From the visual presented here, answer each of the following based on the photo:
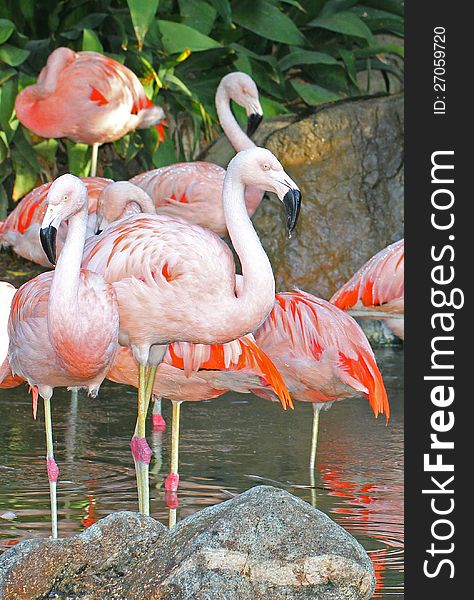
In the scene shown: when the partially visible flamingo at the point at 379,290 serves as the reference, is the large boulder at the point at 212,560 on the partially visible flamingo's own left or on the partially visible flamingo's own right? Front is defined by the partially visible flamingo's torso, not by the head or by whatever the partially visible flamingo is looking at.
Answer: on the partially visible flamingo's own right

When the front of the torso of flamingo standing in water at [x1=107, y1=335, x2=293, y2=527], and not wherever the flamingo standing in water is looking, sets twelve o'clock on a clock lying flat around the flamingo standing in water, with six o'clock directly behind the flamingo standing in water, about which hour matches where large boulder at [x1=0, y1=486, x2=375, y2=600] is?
The large boulder is roughly at 9 o'clock from the flamingo standing in water.

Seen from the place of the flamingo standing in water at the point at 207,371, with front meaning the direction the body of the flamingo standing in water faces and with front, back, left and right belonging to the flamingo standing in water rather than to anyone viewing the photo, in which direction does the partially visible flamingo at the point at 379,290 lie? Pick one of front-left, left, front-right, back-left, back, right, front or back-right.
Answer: back-right

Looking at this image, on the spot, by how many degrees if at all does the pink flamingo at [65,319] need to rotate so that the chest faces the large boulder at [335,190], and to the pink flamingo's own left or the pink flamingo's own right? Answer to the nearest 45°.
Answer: approximately 135° to the pink flamingo's own left

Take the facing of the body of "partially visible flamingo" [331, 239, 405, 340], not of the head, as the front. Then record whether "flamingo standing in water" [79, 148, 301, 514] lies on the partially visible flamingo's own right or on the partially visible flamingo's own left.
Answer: on the partially visible flamingo's own right

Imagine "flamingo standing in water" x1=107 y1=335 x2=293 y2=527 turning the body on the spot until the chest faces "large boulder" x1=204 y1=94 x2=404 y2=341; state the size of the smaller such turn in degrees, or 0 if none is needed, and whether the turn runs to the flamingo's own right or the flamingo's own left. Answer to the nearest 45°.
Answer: approximately 90° to the flamingo's own right

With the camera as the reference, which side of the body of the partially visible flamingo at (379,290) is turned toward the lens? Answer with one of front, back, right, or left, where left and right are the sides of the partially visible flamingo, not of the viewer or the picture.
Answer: right

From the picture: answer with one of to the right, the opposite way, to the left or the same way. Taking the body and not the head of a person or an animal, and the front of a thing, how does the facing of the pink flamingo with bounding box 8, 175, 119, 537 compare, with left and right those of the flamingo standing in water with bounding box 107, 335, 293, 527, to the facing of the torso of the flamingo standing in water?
to the left

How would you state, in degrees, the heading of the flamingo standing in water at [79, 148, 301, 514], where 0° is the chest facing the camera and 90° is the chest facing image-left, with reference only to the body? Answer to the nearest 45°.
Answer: approximately 270°

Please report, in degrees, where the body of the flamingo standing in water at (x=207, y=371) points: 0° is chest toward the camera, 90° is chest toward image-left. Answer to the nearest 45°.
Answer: approximately 90°

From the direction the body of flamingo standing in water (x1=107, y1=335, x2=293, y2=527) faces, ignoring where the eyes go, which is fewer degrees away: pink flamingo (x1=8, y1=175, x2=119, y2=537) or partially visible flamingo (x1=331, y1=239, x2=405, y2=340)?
the pink flamingo
